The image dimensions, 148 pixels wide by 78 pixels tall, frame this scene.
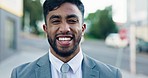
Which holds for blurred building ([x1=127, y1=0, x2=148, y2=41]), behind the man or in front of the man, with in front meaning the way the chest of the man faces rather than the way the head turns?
behind

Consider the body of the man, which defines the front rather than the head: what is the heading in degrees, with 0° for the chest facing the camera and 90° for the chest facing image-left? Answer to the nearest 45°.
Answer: approximately 0°

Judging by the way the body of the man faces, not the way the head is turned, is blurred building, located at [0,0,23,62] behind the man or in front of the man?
behind
